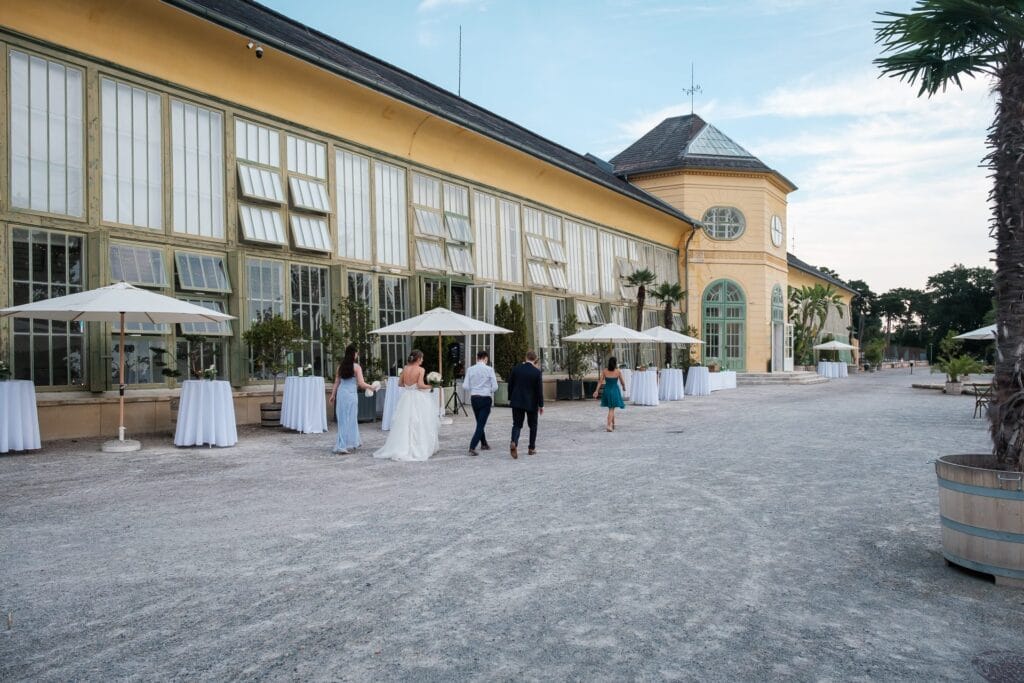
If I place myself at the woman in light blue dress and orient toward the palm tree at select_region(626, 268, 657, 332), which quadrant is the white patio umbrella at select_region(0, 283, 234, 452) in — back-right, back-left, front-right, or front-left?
back-left

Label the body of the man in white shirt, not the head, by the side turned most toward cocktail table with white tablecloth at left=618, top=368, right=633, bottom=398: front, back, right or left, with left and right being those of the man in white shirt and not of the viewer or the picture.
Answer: front

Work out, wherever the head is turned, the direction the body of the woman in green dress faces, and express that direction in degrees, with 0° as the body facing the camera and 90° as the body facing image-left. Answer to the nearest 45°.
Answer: approximately 180°

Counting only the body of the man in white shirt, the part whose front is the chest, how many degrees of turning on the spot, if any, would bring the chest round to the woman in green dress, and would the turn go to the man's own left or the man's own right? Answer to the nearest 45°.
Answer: approximately 45° to the man's own right

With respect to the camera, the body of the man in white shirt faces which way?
away from the camera

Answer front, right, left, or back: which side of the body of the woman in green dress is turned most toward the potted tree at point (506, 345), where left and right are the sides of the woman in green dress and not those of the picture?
front

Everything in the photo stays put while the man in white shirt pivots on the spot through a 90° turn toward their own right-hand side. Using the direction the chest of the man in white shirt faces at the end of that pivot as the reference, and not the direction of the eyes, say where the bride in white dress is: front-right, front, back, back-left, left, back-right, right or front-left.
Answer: back-right

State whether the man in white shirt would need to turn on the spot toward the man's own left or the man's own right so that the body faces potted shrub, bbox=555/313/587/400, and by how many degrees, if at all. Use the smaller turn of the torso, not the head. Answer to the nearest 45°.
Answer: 0° — they already face it

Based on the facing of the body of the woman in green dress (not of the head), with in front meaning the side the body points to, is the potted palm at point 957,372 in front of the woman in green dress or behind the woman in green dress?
in front
